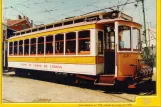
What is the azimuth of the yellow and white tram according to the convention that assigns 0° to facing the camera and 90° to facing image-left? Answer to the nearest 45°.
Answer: approximately 315°
